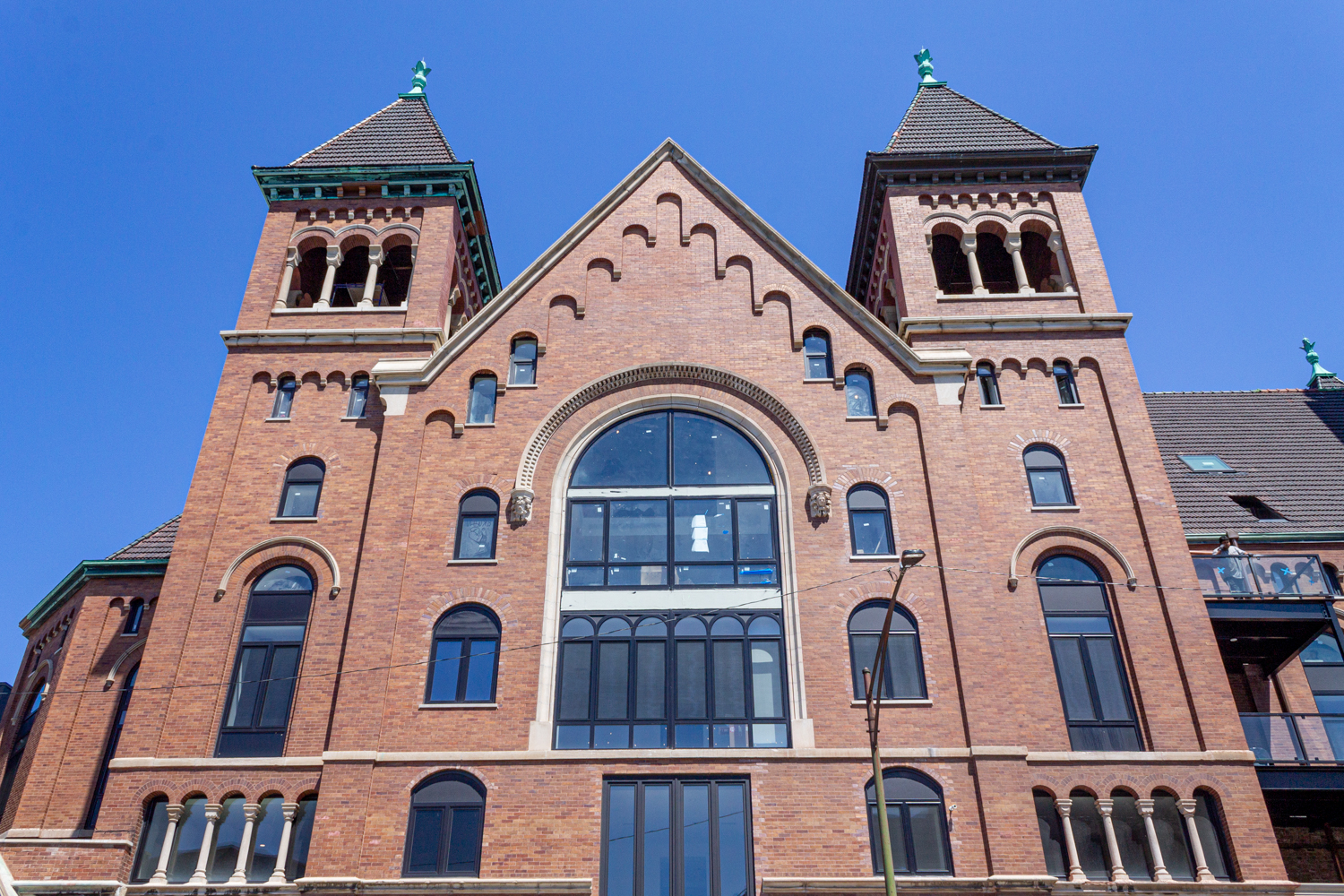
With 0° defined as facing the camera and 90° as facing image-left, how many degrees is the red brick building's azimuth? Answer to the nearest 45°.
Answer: approximately 0°
